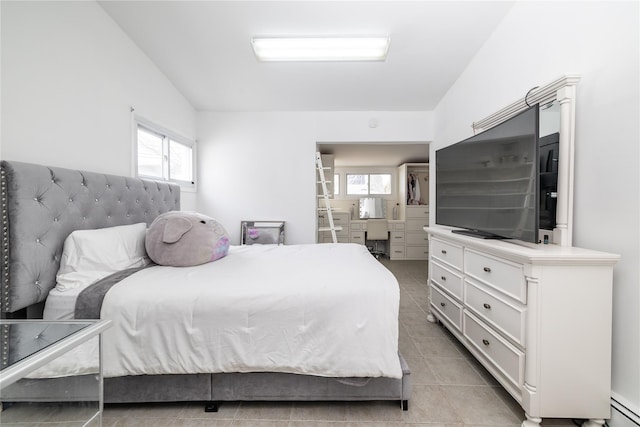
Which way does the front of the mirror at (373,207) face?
toward the camera

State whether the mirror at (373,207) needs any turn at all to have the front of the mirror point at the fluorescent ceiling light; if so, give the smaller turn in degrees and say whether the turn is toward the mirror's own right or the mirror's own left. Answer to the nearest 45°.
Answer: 0° — it already faces it

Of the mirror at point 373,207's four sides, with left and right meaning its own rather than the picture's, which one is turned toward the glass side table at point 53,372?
front

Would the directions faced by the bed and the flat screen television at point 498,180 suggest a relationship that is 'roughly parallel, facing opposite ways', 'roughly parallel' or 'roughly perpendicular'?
roughly parallel, facing opposite ways

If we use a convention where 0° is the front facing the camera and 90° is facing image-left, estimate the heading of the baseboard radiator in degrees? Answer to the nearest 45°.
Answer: approximately 45°

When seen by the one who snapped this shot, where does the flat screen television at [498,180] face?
facing the viewer and to the left of the viewer

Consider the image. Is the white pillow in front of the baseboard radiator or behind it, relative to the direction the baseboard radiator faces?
in front

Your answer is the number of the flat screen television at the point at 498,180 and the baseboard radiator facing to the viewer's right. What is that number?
0

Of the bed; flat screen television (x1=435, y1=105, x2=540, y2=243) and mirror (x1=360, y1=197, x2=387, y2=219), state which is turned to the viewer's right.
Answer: the bed

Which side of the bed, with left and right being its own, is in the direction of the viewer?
right

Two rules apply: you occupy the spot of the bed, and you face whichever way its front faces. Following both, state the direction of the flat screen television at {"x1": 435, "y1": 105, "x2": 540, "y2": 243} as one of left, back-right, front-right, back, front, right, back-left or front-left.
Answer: front
